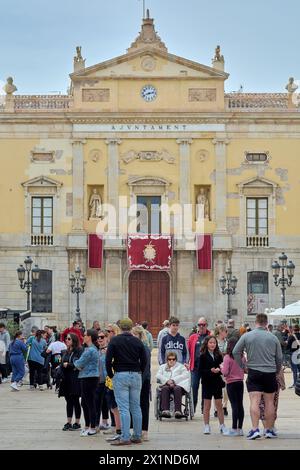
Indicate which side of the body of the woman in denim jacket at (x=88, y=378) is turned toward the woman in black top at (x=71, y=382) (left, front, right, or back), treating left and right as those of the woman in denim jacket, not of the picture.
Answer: right

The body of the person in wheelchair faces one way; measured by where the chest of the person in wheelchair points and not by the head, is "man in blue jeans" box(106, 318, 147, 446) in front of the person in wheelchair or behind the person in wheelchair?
in front

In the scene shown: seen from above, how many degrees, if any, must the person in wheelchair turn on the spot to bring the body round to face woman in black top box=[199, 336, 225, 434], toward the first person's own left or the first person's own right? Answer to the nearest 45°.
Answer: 0° — they already face them

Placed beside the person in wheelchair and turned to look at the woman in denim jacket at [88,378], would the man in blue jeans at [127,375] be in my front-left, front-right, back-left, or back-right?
front-left

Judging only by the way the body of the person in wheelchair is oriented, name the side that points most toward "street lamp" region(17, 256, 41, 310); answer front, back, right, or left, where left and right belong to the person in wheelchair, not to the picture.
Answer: back

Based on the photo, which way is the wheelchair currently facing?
toward the camera

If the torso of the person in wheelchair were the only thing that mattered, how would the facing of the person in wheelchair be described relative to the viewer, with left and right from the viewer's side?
facing the viewer

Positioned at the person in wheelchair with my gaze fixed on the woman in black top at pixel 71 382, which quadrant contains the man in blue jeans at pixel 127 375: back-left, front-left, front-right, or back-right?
front-left
